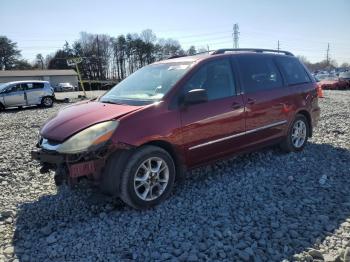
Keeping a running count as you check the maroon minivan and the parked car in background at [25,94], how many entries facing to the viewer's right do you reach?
0

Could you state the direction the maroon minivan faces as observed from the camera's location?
facing the viewer and to the left of the viewer

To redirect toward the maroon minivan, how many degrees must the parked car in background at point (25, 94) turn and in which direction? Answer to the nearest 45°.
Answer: approximately 90° to its left

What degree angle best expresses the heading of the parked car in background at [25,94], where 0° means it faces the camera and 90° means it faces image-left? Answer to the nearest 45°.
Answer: approximately 90°

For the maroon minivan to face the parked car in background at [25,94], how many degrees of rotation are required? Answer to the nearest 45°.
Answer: approximately 90° to its right
